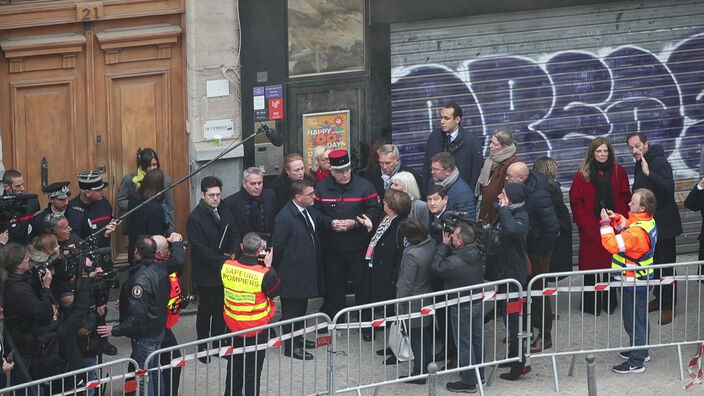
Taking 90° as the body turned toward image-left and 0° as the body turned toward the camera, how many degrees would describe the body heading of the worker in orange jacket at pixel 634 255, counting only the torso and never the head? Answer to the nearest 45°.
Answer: approximately 90°

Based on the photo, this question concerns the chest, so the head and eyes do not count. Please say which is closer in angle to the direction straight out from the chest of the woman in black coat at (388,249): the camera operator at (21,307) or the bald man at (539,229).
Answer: the camera operator

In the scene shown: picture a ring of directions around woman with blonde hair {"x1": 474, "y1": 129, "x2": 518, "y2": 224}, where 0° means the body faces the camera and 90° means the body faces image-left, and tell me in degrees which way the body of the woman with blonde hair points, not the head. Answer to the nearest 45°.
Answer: approximately 45°

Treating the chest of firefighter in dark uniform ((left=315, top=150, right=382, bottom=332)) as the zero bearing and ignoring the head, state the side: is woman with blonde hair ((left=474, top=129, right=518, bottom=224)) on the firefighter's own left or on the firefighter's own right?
on the firefighter's own left

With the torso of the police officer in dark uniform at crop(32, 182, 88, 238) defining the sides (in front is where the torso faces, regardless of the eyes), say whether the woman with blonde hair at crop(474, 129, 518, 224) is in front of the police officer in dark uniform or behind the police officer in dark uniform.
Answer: in front

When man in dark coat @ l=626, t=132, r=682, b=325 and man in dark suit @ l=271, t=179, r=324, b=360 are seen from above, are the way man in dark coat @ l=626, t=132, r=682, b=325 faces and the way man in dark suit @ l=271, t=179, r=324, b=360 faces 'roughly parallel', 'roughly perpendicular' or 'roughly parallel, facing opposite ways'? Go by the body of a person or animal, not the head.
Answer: roughly perpendicular

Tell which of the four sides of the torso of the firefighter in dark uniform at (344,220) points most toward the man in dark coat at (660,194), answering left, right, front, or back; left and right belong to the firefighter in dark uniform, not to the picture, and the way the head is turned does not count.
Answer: left

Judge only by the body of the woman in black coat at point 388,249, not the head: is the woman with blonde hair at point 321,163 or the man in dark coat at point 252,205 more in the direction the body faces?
the man in dark coat

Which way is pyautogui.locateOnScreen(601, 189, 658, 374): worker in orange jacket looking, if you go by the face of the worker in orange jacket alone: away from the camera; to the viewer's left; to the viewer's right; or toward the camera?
to the viewer's left

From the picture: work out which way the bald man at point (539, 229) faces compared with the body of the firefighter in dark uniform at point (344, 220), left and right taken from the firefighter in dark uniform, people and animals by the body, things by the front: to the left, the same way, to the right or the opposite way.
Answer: to the right

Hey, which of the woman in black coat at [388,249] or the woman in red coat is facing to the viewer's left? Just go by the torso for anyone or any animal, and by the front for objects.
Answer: the woman in black coat

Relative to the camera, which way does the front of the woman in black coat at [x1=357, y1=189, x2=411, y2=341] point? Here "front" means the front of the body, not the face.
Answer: to the viewer's left
